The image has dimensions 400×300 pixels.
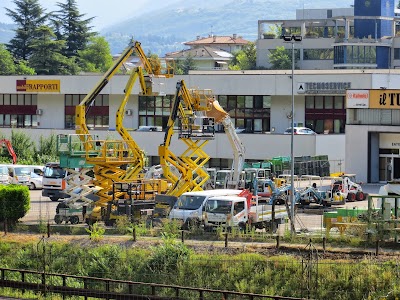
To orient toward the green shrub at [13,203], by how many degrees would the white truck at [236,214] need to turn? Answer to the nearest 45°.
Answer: approximately 45° to its right

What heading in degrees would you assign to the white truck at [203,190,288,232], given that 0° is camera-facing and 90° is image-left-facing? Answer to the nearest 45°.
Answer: approximately 45°
